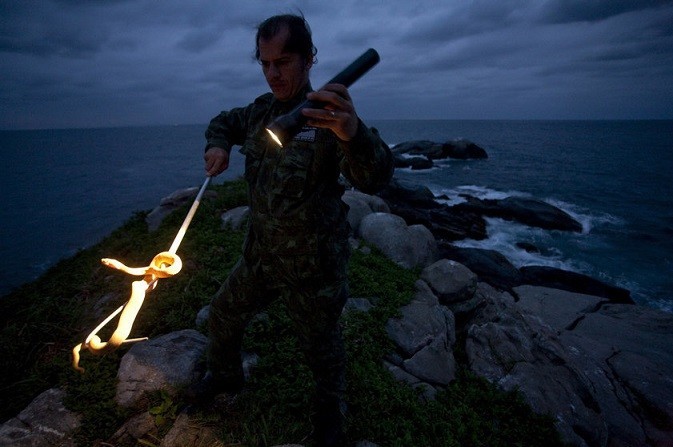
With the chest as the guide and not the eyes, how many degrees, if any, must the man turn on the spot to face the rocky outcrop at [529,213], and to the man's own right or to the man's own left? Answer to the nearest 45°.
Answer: approximately 180°

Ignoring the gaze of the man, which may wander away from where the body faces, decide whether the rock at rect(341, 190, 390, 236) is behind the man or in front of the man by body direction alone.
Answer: behind

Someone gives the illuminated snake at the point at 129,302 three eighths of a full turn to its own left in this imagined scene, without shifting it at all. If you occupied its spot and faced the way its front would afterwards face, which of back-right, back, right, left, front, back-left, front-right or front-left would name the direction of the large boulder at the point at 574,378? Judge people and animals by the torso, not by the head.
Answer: front-left

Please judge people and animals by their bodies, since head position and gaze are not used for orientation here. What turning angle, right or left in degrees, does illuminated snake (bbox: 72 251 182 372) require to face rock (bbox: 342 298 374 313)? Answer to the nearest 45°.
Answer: approximately 135° to its right

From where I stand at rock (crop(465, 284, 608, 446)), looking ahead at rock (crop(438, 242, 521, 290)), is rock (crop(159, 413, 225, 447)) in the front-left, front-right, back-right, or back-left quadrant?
back-left

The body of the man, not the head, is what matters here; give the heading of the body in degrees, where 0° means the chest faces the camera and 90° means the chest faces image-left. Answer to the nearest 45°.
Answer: approximately 45°

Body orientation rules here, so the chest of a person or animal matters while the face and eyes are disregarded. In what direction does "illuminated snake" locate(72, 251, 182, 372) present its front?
to the viewer's left

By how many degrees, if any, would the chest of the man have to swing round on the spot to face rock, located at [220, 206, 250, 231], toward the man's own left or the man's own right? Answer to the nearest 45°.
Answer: approximately 135° to the man's own right

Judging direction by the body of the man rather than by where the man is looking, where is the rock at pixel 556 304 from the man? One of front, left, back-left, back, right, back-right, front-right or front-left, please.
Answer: back

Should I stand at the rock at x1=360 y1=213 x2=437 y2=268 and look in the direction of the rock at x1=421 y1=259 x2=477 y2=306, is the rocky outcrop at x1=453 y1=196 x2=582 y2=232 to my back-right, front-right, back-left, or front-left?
back-left
